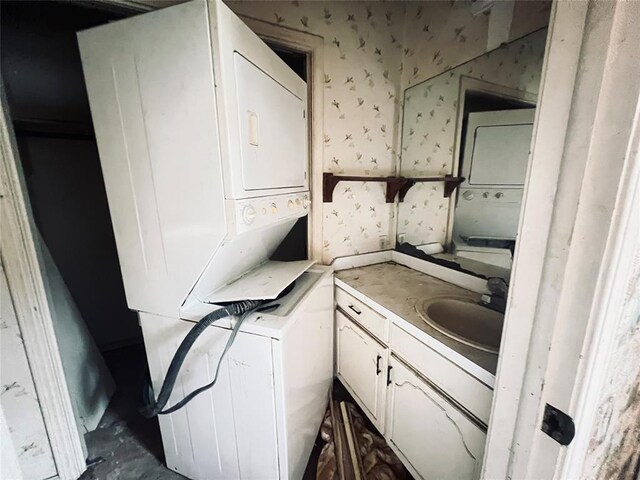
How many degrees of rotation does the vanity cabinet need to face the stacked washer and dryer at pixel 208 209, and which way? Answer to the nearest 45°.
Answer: approximately 45° to its right

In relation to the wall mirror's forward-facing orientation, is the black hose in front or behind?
in front

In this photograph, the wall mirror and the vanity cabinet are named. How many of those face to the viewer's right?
0

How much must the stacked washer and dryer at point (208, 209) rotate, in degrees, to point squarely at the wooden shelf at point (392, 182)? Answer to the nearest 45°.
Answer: approximately 45° to its left

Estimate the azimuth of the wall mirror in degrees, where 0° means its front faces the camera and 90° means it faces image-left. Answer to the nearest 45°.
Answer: approximately 45°

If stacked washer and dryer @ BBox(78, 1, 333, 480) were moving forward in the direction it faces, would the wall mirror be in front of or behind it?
in front

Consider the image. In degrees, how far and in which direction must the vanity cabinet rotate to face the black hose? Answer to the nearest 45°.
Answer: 0° — it already faces it

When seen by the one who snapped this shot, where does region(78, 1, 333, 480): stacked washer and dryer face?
facing the viewer and to the right of the viewer
